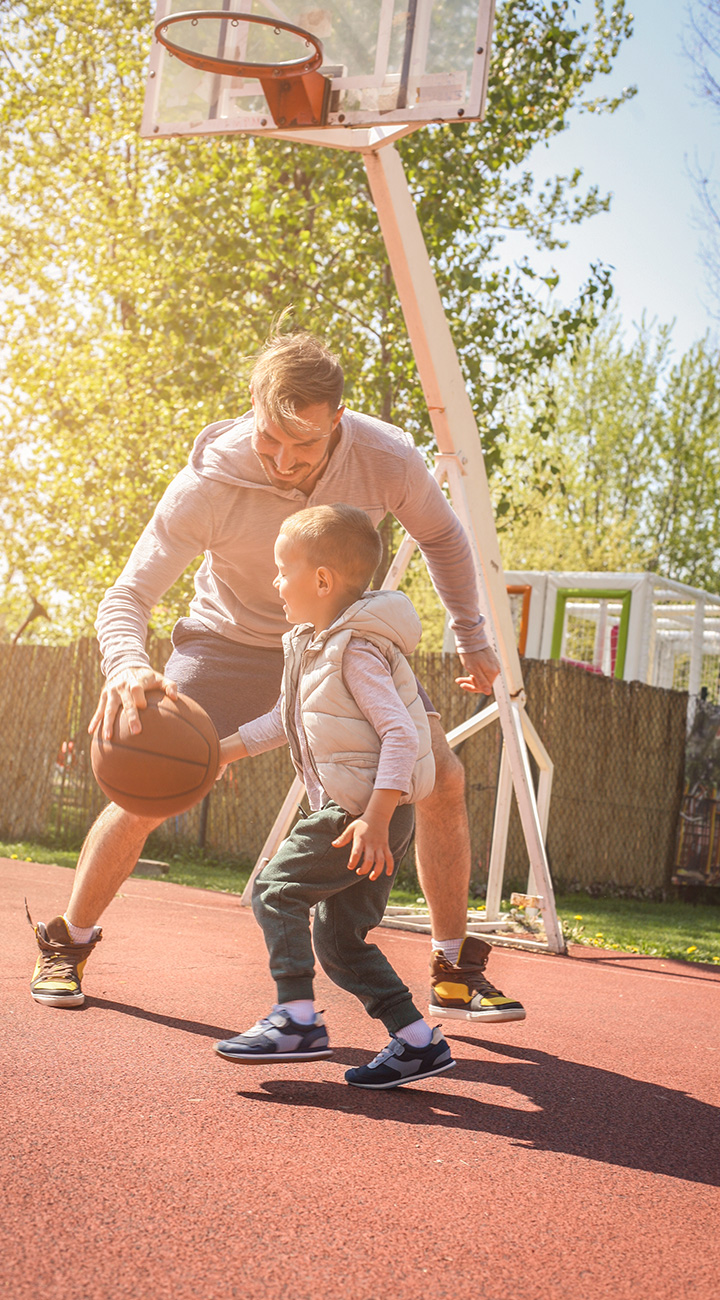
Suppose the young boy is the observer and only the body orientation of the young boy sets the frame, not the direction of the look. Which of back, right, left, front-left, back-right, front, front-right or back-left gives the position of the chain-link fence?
right

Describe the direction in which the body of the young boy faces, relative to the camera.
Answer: to the viewer's left

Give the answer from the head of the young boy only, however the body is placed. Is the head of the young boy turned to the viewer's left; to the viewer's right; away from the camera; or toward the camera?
to the viewer's left

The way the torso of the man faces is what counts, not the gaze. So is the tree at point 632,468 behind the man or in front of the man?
behind

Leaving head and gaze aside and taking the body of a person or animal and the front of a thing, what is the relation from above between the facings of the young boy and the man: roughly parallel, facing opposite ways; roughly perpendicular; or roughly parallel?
roughly perpendicular

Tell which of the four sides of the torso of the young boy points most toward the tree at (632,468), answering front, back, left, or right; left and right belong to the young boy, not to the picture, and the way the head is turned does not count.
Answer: right

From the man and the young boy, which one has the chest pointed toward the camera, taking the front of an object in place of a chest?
the man

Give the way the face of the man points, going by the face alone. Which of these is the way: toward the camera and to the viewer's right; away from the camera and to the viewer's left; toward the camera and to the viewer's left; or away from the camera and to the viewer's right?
toward the camera and to the viewer's left

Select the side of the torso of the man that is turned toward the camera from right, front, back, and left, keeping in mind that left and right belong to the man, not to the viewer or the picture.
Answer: front

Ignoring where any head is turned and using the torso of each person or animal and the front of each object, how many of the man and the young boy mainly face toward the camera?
1

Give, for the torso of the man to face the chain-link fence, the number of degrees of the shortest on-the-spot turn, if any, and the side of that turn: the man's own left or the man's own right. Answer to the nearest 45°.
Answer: approximately 180°
